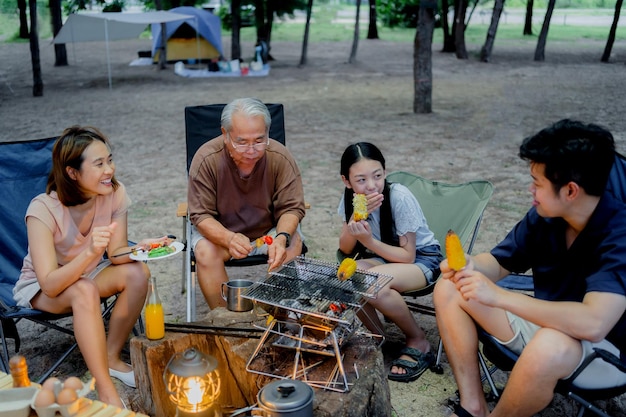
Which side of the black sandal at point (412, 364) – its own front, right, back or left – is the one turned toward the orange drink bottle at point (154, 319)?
front

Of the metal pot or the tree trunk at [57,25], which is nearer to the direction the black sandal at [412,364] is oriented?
the metal pot

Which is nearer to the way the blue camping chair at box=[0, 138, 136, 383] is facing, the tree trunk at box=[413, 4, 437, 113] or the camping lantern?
the camping lantern

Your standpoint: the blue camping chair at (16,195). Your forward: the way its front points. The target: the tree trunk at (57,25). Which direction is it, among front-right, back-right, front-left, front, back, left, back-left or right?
back-left

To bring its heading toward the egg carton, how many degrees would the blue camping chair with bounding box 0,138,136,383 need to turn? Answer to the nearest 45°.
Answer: approximately 45° to its right

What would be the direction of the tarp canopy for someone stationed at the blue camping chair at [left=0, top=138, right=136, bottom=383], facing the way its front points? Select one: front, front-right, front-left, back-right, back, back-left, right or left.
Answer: back-left

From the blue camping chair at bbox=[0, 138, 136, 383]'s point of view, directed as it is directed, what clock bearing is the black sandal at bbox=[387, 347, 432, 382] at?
The black sandal is roughly at 12 o'clock from the blue camping chair.

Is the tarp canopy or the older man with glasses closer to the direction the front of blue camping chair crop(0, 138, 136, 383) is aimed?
the older man with glasses

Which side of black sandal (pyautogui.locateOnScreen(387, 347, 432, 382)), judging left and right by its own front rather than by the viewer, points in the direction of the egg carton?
front

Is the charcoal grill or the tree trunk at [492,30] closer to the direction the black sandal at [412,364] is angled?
the charcoal grill

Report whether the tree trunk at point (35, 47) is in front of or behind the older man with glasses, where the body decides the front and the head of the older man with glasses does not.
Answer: behind

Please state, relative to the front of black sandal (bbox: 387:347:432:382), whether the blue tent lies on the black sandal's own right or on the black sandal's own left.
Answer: on the black sandal's own right

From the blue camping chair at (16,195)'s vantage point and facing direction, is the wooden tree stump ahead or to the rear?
ahead

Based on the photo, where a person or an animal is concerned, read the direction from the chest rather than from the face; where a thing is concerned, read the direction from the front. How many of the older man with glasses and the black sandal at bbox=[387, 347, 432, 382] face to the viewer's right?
0

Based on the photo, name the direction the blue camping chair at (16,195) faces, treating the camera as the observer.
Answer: facing the viewer and to the right of the viewer

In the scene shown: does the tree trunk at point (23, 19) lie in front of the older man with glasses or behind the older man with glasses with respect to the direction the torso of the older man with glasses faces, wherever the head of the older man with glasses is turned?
behind

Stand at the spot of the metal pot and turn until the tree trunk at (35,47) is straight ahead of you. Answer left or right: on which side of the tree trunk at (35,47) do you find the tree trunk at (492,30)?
right

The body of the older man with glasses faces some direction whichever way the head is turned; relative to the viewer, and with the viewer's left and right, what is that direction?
facing the viewer

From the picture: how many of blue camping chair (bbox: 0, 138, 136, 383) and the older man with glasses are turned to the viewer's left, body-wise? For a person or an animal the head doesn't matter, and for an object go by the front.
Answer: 0
